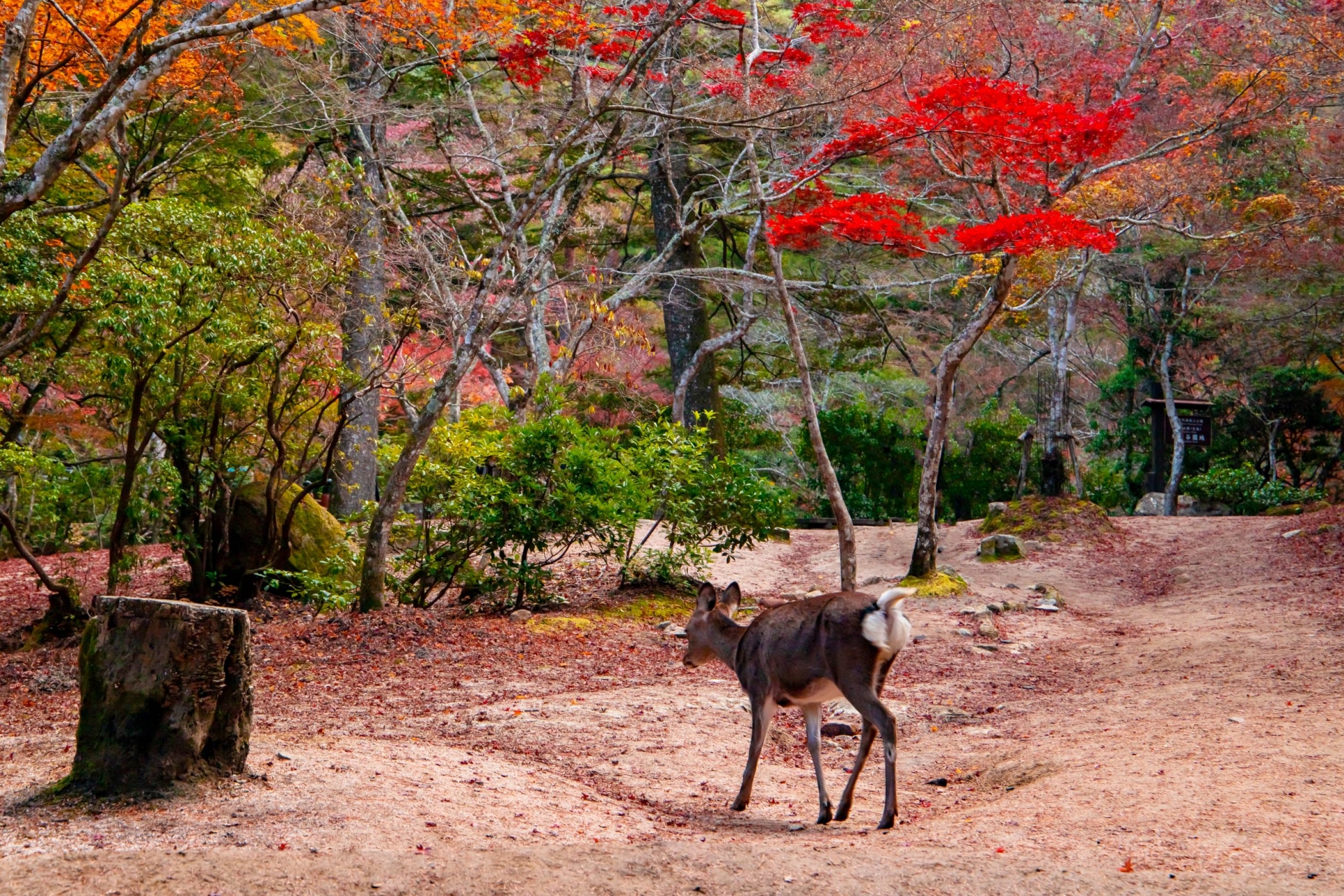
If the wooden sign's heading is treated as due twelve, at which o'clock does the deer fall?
The deer is roughly at 12 o'clock from the wooden sign.

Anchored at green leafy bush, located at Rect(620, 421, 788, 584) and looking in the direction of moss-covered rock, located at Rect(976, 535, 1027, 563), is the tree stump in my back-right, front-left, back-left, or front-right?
back-right

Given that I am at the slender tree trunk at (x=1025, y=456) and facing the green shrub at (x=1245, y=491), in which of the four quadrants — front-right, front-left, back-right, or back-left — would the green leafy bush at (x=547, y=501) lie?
back-right

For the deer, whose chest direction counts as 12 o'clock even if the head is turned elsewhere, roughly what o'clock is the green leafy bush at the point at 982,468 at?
The green leafy bush is roughly at 2 o'clock from the deer.

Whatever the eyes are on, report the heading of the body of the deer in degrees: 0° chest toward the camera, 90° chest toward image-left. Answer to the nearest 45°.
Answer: approximately 135°

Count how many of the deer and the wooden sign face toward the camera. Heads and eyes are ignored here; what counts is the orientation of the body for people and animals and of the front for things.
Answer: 1

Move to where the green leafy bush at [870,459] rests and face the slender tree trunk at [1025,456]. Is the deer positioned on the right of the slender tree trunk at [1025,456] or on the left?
right

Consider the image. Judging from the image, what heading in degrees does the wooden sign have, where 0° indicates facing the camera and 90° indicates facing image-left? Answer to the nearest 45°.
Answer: approximately 0°

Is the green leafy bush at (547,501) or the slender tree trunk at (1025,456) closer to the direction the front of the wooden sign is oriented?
the green leafy bush
